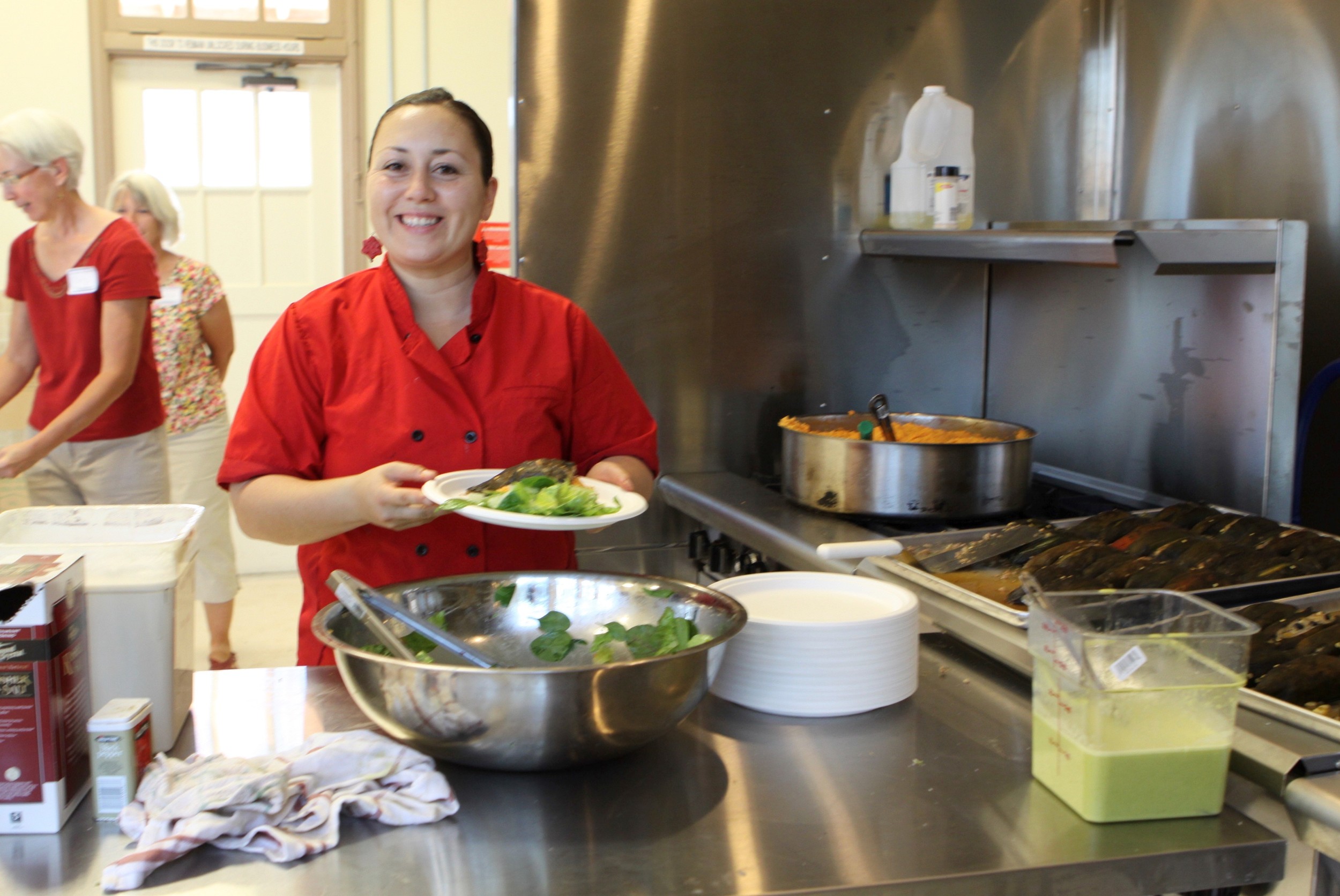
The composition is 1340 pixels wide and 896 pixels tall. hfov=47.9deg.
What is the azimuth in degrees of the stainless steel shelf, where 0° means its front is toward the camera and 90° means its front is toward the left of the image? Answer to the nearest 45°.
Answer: approximately 45°

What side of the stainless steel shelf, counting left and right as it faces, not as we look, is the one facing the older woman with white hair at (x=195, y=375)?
right

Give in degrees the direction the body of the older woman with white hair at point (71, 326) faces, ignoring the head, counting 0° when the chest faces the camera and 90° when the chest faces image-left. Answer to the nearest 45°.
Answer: approximately 45°

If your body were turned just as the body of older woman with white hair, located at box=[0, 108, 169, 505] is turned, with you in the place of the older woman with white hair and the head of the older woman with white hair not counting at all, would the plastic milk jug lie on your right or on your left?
on your left

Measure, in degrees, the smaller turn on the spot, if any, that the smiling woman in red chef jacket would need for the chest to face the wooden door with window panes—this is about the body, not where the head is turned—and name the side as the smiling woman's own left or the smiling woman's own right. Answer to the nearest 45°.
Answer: approximately 180°

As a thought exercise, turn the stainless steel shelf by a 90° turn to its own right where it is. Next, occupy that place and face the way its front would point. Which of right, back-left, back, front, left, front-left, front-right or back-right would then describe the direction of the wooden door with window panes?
front

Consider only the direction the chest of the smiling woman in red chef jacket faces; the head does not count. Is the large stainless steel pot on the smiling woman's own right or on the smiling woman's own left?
on the smiling woman's own left
